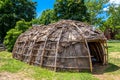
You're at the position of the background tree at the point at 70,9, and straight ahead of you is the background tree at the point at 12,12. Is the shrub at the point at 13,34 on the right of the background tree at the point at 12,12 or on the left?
left

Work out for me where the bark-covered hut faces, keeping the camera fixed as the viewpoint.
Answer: facing the viewer and to the right of the viewer

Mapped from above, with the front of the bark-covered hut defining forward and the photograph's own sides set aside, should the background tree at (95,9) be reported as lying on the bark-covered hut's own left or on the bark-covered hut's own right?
on the bark-covered hut's own left

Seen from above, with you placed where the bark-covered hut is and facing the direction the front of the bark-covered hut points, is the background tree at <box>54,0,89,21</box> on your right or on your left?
on your left

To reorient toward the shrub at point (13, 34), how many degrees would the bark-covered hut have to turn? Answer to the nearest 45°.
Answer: approximately 180°
